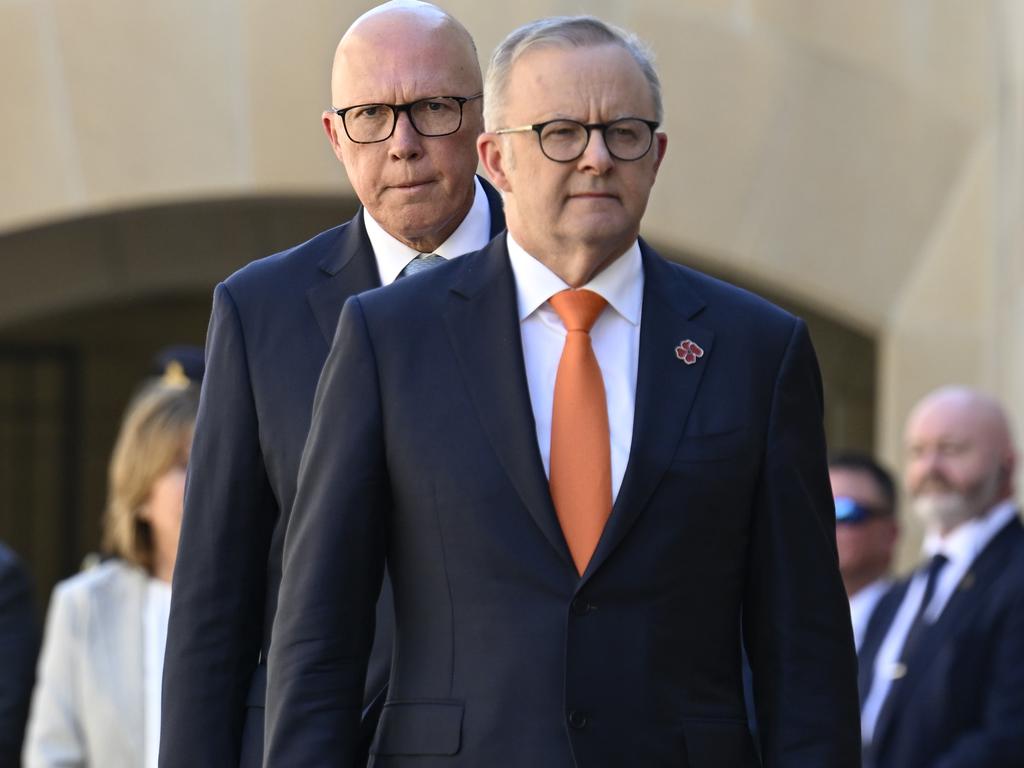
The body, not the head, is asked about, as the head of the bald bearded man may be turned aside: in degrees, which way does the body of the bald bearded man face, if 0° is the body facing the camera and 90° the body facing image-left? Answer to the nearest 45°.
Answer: approximately 45°

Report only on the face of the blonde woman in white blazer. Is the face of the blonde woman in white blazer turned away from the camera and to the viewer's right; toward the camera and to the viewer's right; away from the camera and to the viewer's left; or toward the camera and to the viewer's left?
toward the camera and to the viewer's right
